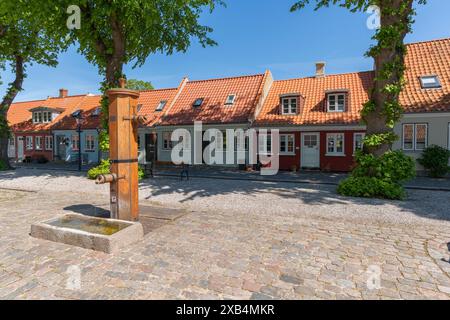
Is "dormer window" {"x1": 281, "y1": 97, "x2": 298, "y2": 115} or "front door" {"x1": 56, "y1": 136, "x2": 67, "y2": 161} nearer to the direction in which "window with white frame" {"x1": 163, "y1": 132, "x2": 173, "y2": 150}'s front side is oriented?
the dormer window

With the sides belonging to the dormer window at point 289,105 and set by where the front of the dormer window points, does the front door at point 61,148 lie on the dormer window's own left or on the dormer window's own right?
on the dormer window's own right

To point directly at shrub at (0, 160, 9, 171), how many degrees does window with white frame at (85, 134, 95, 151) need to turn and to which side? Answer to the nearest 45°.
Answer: approximately 45° to its right

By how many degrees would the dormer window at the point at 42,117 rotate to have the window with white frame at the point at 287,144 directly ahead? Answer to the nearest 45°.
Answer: approximately 45° to its left

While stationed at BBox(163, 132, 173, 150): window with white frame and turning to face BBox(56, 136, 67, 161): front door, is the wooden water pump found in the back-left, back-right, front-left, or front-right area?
back-left

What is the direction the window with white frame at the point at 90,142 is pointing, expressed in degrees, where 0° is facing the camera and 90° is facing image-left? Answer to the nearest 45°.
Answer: approximately 0°

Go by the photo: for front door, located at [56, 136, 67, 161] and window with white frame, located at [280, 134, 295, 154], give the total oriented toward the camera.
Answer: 2

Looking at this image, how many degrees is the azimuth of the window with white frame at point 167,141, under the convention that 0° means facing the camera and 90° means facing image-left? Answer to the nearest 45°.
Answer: approximately 0°

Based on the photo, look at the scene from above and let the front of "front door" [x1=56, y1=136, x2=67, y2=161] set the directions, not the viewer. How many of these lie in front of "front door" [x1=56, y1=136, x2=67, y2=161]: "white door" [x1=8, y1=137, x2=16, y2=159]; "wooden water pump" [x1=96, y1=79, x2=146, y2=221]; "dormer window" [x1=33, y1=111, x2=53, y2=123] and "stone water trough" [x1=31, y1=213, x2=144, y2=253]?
2
